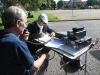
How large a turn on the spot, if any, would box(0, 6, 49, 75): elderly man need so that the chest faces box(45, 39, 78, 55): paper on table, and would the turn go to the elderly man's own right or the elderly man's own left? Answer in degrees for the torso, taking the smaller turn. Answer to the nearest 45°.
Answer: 0° — they already face it

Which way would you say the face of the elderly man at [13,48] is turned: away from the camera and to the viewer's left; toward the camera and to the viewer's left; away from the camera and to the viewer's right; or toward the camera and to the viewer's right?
away from the camera and to the viewer's right

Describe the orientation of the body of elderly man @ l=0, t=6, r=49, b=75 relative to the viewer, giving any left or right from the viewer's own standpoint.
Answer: facing away from the viewer and to the right of the viewer

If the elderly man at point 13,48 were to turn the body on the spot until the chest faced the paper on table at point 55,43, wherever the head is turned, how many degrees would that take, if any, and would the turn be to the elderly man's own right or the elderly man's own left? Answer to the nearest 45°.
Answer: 0° — they already face it
